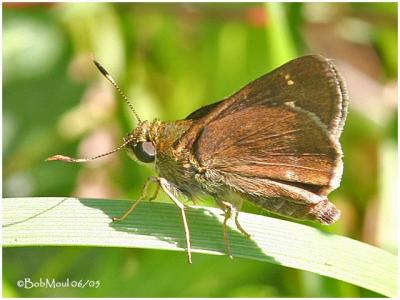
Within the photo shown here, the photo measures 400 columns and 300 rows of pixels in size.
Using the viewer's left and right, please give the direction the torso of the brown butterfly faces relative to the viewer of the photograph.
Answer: facing to the left of the viewer
